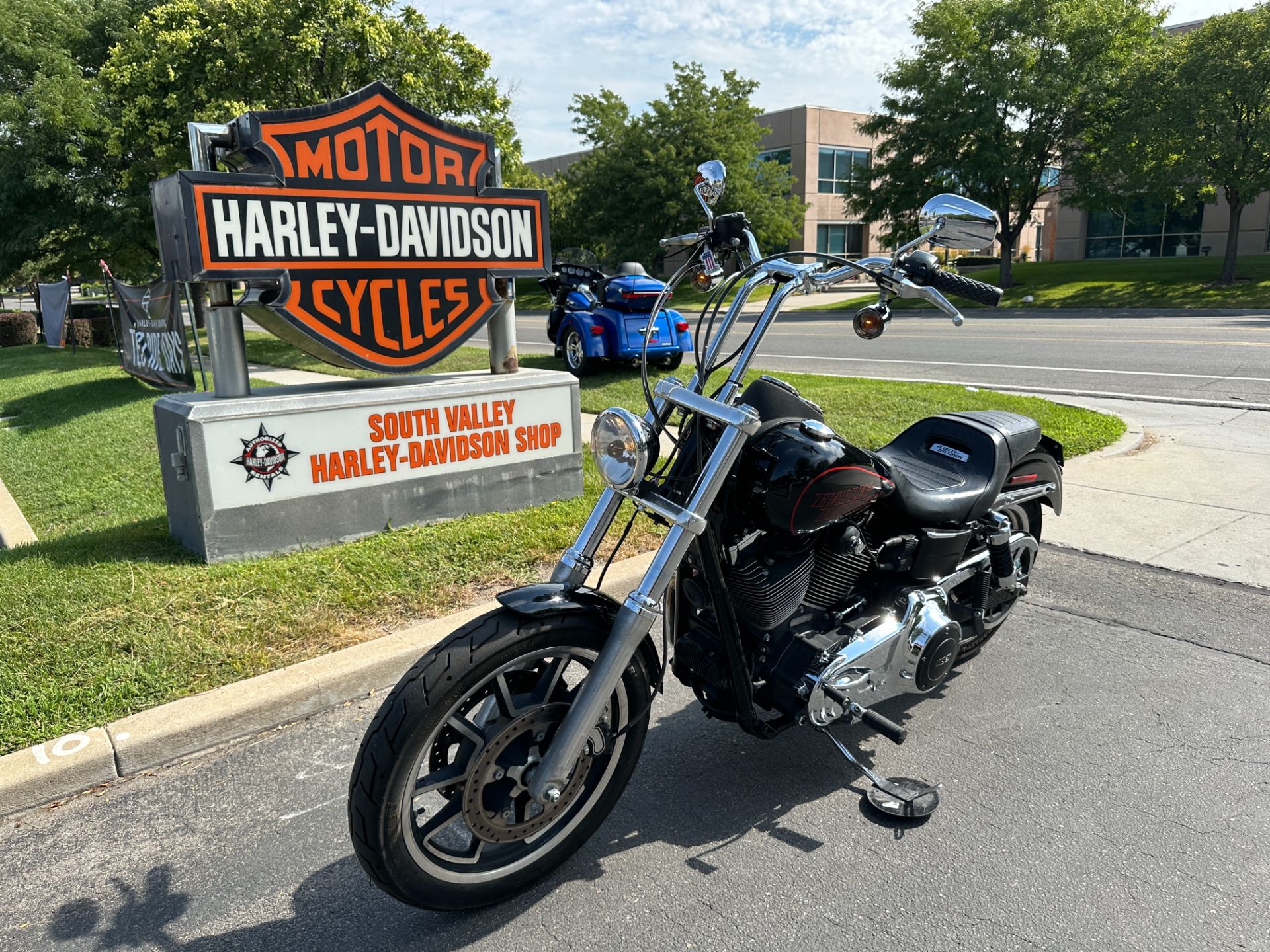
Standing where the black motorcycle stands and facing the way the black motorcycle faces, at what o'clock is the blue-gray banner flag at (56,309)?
The blue-gray banner flag is roughly at 3 o'clock from the black motorcycle.

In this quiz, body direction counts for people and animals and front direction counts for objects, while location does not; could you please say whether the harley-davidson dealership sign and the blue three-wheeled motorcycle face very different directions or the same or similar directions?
very different directions

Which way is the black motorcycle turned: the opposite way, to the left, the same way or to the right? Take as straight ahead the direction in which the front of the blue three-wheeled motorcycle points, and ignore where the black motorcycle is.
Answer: to the left

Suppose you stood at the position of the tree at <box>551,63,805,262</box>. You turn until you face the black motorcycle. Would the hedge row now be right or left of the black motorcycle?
right

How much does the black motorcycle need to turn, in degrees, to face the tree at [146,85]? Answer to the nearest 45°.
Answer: approximately 90° to its right

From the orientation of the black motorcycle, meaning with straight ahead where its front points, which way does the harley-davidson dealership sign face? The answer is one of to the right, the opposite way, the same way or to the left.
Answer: to the left

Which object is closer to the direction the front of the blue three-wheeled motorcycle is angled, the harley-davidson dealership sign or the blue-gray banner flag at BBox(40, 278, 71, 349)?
the blue-gray banner flag

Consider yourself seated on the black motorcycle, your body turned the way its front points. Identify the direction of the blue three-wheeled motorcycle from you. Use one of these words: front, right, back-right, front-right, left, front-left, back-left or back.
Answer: back-right

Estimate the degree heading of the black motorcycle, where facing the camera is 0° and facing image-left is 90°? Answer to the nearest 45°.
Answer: approximately 45°

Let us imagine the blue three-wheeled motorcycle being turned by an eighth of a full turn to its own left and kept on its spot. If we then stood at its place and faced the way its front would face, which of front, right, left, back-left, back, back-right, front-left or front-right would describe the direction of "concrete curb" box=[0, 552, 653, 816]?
left

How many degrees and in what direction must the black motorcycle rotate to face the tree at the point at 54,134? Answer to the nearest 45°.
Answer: approximately 90° to its right

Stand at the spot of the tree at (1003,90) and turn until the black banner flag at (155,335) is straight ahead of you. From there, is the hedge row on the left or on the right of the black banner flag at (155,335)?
right

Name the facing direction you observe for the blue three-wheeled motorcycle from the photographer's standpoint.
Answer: facing away from the viewer and to the left of the viewer

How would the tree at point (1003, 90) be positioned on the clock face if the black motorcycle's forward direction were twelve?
The tree is roughly at 5 o'clock from the black motorcycle.

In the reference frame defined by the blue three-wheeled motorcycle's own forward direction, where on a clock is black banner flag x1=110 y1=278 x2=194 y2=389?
The black banner flag is roughly at 10 o'clock from the blue three-wheeled motorcycle.
